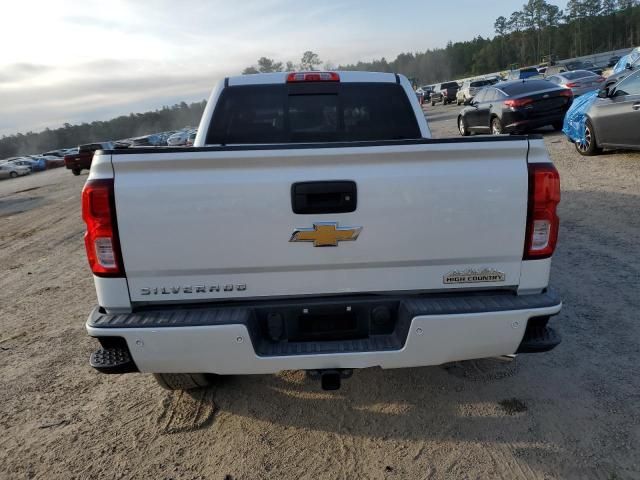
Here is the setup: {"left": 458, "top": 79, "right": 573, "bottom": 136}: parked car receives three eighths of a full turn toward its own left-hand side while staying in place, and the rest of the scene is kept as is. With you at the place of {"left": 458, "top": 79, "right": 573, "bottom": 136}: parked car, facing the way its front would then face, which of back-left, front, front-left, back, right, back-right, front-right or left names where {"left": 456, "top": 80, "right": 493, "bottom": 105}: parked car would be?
back

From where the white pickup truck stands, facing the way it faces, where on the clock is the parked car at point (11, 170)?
The parked car is roughly at 11 o'clock from the white pickup truck.

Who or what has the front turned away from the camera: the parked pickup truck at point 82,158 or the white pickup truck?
the white pickup truck

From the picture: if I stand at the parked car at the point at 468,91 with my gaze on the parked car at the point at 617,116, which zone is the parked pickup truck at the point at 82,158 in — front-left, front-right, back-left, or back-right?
front-right

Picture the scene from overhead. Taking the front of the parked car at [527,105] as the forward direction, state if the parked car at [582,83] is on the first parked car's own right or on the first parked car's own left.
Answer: on the first parked car's own right

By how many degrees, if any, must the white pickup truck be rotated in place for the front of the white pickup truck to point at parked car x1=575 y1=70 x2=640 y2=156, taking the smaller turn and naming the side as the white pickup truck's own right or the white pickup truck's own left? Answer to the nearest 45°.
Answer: approximately 45° to the white pickup truck's own right

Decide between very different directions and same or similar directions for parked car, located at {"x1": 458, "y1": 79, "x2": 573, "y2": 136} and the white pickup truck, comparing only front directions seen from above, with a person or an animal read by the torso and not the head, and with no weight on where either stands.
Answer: same or similar directions

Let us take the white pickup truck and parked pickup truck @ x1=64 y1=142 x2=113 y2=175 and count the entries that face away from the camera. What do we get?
1

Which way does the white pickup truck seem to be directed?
away from the camera

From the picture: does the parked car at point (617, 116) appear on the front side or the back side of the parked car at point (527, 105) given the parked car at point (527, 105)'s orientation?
on the back side

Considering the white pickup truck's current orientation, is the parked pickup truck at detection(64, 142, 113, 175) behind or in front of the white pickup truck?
in front

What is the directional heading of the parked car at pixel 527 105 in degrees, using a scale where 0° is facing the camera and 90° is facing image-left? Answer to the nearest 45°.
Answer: approximately 135°
